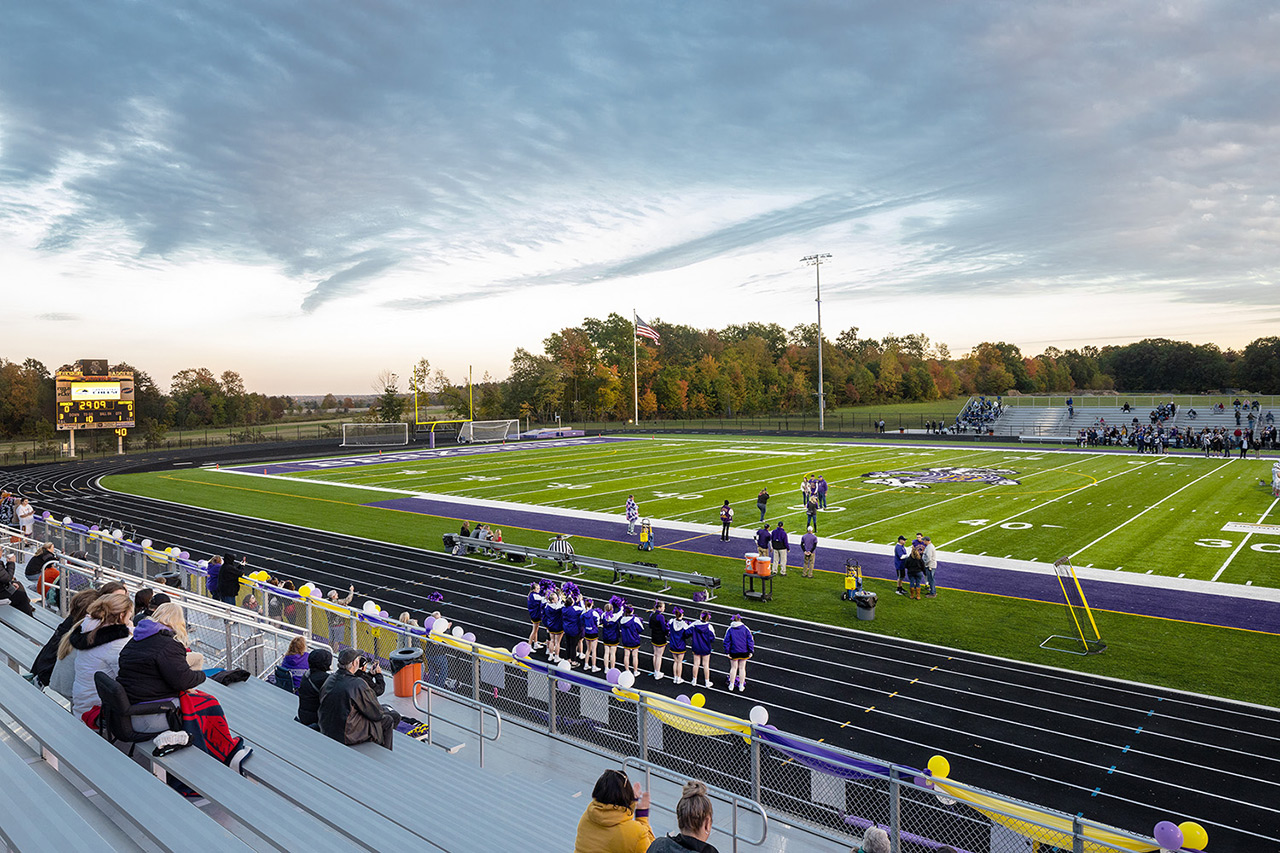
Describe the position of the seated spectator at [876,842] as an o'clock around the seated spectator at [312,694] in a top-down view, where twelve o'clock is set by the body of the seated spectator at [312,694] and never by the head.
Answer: the seated spectator at [876,842] is roughly at 3 o'clock from the seated spectator at [312,694].

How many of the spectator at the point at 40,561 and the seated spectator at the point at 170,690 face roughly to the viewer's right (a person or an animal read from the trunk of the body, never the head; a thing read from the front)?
2

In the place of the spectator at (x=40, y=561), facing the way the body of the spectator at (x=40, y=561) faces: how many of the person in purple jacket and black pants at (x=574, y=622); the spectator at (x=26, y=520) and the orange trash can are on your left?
1

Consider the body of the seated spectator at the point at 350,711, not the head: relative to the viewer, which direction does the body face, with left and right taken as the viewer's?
facing away from the viewer and to the right of the viewer

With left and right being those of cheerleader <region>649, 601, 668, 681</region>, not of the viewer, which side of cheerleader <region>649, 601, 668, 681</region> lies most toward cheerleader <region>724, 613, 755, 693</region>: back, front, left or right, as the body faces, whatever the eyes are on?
right

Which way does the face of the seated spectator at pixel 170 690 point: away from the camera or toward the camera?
away from the camera

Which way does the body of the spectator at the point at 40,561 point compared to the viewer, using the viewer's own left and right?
facing to the right of the viewer

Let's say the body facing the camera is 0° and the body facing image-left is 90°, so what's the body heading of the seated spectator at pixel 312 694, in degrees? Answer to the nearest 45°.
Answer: approximately 225°

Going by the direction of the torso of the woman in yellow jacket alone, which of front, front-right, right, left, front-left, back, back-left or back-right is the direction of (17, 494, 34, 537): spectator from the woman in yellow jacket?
left

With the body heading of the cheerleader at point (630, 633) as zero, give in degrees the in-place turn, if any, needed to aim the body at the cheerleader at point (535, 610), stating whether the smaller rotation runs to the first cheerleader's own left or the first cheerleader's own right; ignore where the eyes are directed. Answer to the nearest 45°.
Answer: approximately 90° to the first cheerleader's own left

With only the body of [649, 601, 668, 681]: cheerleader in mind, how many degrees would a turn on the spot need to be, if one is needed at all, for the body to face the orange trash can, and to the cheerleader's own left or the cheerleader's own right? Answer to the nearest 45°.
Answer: approximately 180°

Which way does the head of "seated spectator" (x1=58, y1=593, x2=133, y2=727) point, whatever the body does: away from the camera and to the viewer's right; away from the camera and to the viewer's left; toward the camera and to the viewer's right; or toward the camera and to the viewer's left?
away from the camera and to the viewer's right
